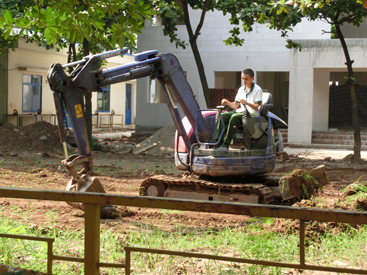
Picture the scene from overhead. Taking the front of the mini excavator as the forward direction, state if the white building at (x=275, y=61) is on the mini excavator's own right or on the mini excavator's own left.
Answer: on the mini excavator's own right

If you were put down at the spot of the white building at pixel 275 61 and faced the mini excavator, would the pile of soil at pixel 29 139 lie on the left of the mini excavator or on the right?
right

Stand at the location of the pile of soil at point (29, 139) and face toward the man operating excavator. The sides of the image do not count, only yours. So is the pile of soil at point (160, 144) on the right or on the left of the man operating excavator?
left

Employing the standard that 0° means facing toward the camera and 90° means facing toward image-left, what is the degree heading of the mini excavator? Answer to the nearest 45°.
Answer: approximately 90°

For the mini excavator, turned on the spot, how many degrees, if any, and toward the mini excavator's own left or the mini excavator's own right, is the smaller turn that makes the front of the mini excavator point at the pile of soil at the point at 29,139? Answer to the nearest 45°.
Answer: approximately 45° to the mini excavator's own right

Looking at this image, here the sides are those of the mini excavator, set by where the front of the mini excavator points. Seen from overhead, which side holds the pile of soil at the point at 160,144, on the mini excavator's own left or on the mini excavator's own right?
on the mini excavator's own right

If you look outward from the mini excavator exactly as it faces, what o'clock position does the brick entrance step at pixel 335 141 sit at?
The brick entrance step is roughly at 4 o'clock from the mini excavator.

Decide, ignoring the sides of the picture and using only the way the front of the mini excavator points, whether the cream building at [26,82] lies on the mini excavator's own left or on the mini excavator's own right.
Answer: on the mini excavator's own right
